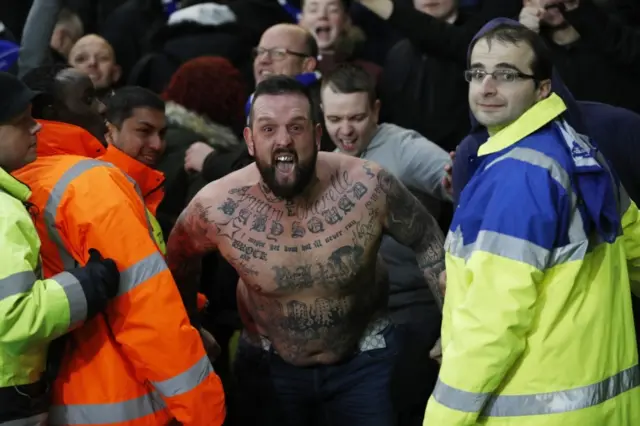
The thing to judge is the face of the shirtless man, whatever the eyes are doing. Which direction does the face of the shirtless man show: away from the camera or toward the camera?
toward the camera

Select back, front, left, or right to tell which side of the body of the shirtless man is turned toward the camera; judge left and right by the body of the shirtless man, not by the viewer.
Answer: front
